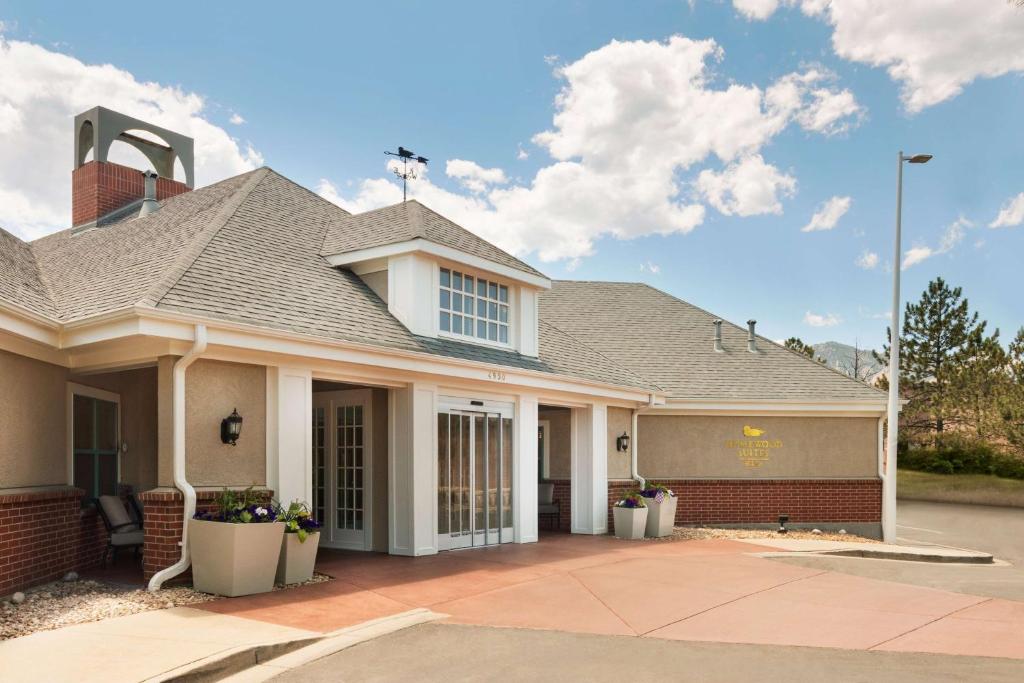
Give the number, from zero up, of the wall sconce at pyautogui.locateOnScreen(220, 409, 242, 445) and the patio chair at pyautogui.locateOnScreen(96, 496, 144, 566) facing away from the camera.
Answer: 0

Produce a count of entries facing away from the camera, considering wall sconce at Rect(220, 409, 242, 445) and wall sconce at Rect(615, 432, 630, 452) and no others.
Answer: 0

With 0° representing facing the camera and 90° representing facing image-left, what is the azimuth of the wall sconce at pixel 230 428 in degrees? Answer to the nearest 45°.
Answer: approximately 315°

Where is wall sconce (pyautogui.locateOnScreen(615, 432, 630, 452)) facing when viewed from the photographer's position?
facing the viewer and to the right of the viewer

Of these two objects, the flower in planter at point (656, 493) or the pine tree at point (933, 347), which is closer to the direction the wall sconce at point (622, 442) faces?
the flower in planter

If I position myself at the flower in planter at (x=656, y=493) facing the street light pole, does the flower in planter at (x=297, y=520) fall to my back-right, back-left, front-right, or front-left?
back-right

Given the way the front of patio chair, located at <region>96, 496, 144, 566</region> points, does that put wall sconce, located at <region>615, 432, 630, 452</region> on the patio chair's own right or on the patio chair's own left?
on the patio chair's own left

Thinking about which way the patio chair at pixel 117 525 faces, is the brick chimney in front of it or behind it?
behind

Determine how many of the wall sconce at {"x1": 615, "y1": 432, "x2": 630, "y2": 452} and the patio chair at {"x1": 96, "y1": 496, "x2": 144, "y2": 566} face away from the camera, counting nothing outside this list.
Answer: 0

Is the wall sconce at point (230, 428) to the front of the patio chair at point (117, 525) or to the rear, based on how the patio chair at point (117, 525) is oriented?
to the front
